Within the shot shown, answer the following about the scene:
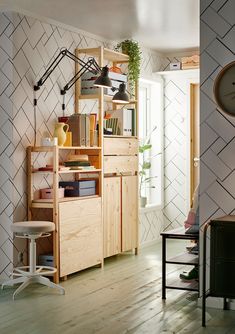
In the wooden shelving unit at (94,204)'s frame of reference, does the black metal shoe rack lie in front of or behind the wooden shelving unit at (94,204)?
in front

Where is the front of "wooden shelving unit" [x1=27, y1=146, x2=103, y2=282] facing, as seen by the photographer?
facing the viewer and to the right of the viewer

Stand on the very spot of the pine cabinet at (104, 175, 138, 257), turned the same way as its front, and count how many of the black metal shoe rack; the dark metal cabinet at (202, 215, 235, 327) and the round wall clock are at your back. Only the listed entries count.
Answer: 0

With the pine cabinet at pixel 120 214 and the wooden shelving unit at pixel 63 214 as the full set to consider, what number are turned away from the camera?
0

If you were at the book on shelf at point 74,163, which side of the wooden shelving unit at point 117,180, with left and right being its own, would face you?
right

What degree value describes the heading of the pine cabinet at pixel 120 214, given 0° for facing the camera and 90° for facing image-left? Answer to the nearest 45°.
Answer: approximately 315°

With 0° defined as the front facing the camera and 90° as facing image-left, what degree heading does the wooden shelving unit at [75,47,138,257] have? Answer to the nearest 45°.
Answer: approximately 315°

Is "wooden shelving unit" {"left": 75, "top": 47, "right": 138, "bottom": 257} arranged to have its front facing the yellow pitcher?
no

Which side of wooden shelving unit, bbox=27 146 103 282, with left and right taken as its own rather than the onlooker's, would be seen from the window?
left

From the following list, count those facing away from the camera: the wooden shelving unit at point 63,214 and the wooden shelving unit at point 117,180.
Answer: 0

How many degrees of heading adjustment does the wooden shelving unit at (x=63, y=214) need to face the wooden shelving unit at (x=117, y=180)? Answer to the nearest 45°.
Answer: approximately 90° to its left

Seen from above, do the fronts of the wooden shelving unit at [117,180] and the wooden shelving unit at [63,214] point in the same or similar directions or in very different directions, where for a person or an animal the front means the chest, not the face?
same or similar directions
